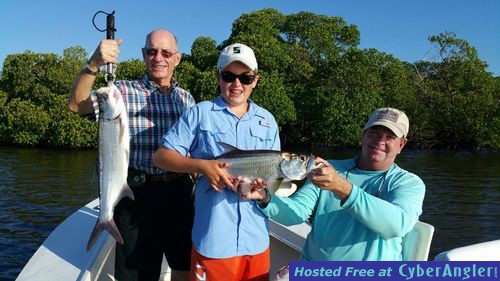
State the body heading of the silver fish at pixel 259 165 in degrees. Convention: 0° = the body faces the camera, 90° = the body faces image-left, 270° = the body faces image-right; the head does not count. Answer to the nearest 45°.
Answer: approximately 270°

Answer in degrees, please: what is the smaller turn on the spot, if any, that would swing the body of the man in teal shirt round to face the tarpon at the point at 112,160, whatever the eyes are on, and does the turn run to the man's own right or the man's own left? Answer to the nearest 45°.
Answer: approximately 45° to the man's own right

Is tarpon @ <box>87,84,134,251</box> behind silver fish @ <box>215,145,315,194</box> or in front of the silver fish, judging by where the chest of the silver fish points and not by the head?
behind

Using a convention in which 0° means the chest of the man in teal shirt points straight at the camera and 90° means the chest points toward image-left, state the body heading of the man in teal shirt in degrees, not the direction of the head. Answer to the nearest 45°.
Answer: approximately 45°

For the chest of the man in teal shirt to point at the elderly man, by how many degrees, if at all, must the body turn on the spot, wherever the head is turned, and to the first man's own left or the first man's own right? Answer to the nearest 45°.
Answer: approximately 45° to the first man's own right
